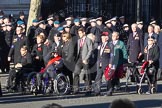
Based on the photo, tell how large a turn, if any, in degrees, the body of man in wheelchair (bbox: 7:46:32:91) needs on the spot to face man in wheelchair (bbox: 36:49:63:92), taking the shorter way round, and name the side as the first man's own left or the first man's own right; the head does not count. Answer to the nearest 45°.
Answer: approximately 90° to the first man's own left

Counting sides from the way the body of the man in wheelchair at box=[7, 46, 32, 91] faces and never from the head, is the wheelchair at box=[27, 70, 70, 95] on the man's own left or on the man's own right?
on the man's own left
